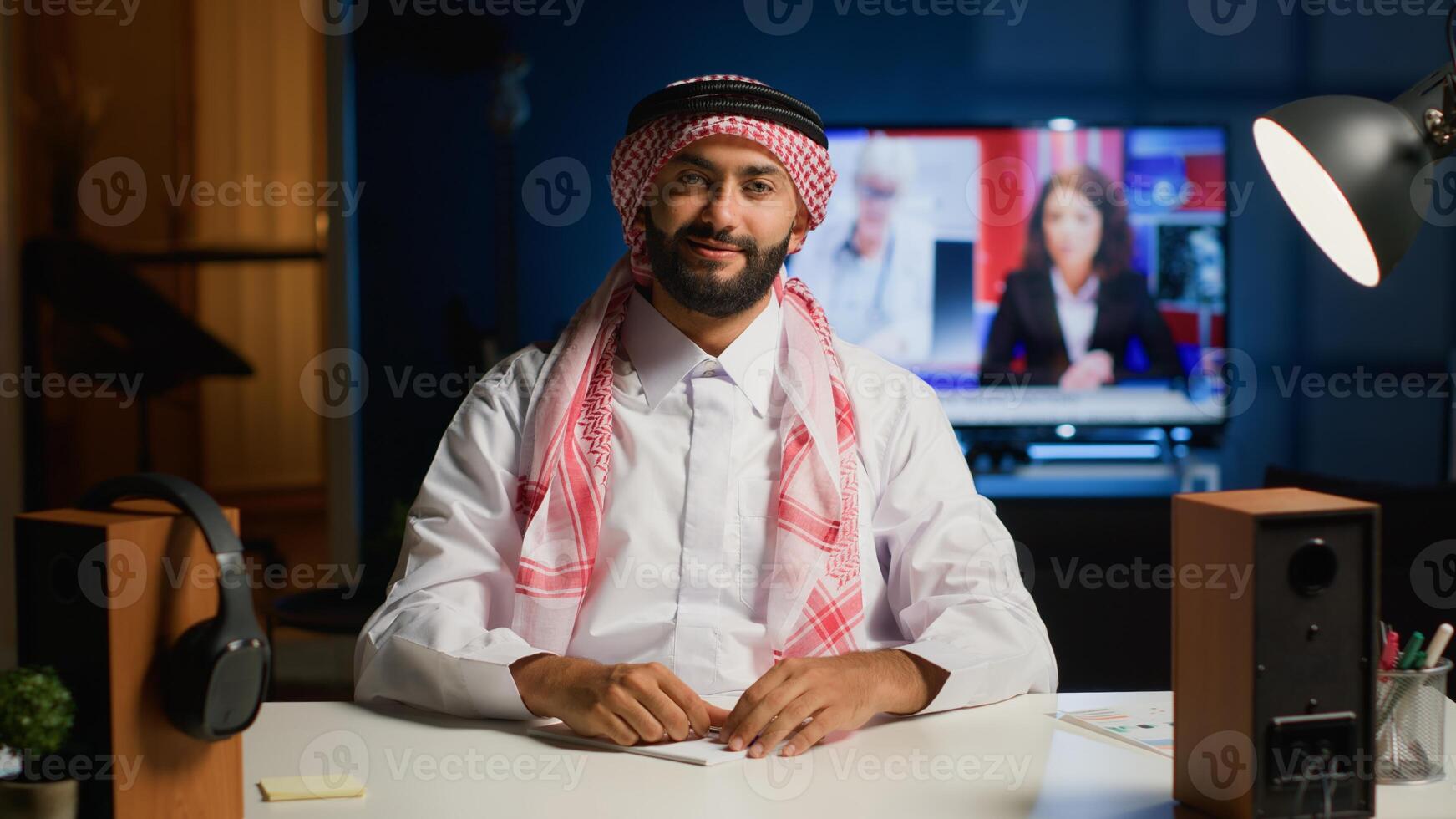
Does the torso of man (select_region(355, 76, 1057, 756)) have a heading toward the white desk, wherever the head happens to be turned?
yes

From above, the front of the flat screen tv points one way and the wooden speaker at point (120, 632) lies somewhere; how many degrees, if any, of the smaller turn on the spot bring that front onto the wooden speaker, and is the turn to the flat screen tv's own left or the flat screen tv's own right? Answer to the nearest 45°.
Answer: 0° — it already faces it

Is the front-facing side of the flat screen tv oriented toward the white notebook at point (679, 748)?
yes

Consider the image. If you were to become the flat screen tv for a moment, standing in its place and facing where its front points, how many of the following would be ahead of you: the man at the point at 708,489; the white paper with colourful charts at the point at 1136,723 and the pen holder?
3

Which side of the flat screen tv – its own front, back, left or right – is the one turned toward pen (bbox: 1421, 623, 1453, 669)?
front

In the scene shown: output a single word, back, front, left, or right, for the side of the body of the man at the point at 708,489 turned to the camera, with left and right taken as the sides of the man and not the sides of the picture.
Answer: front

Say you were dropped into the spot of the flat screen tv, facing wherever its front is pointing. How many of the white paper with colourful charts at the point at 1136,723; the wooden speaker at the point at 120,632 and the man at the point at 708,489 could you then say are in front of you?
3

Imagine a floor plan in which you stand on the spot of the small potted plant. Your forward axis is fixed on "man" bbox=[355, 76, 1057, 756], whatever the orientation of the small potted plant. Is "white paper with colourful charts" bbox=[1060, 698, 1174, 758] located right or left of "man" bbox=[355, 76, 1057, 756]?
right

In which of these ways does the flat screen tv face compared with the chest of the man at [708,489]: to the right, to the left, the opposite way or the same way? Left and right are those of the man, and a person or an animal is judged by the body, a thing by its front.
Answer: the same way

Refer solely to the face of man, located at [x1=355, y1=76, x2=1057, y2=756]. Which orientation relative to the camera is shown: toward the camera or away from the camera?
toward the camera
